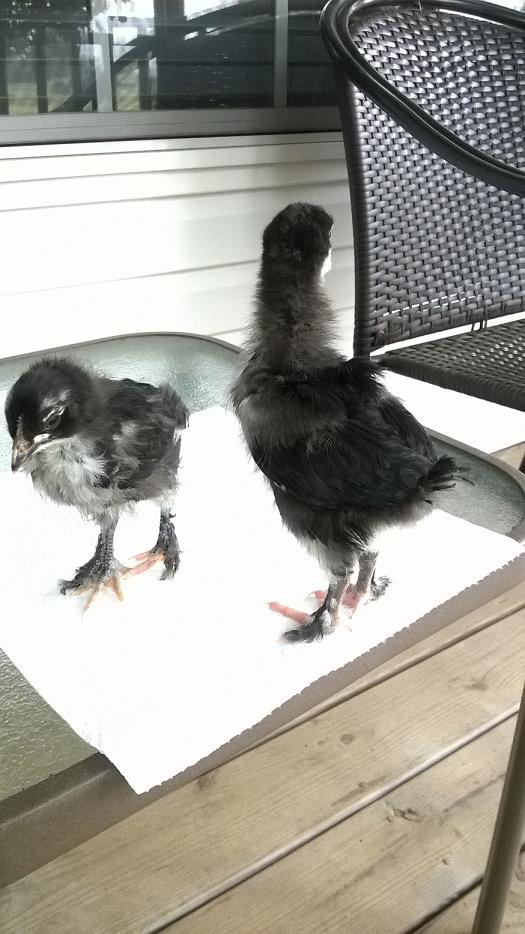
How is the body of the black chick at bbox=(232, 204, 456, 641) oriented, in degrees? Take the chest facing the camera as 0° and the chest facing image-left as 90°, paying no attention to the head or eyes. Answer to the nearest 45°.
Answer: approximately 135°

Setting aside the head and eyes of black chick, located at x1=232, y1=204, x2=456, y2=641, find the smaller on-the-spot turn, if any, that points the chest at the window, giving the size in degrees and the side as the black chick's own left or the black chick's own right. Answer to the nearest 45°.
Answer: approximately 45° to the black chick's own right

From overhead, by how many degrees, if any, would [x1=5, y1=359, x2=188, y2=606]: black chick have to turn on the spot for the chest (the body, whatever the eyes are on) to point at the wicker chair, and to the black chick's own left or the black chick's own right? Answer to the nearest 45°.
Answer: approximately 180°

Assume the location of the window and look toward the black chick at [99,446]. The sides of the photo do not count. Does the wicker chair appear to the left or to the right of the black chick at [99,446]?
left

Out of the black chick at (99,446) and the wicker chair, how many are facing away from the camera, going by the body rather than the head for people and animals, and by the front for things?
0

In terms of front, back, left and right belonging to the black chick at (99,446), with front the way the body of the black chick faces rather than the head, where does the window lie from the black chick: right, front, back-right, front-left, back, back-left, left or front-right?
back-right

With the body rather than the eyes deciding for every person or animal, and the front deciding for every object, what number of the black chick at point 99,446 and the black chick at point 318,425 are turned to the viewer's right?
0
